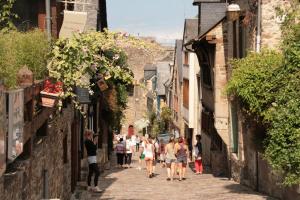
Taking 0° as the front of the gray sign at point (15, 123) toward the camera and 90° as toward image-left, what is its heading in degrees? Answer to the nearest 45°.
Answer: approximately 315°

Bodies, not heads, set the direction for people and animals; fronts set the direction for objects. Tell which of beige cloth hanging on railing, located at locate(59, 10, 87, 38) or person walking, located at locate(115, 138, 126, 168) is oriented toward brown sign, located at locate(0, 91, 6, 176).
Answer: the beige cloth hanging on railing

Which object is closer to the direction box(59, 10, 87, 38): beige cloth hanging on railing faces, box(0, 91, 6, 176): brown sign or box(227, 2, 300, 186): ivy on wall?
the brown sign

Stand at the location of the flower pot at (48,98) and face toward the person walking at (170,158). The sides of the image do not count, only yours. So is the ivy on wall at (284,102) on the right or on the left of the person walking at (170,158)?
right

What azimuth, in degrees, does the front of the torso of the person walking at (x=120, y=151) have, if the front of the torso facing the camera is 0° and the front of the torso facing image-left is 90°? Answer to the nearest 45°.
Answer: approximately 180°
